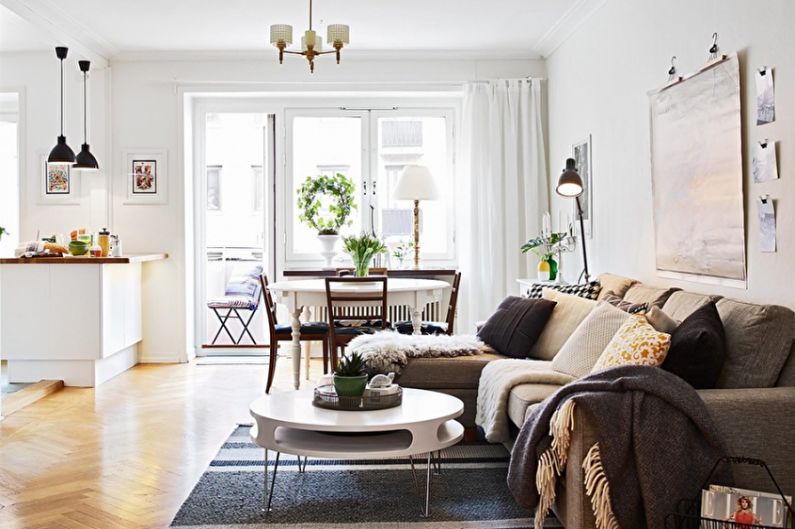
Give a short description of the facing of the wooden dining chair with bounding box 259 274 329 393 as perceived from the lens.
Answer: facing to the right of the viewer

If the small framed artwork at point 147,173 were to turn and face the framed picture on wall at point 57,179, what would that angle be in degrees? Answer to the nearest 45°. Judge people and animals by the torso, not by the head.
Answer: approximately 90° to its right

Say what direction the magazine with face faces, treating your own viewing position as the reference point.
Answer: facing the viewer

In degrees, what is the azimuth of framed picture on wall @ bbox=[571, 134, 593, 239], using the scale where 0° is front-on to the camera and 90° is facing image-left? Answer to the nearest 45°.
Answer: approximately 90°

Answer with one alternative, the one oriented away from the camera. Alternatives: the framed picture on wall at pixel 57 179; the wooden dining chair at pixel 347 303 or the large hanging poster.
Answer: the wooden dining chair

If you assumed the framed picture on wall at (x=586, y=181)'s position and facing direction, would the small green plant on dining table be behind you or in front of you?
in front

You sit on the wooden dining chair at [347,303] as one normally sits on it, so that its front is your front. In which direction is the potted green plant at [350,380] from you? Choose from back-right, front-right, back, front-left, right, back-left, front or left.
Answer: back

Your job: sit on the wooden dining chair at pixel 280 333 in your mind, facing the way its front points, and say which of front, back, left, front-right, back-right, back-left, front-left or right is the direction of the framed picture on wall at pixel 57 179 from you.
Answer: back-left

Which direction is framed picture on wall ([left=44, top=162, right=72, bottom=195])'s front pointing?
toward the camera

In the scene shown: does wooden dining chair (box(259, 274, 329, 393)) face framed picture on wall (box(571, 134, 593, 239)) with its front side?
yes

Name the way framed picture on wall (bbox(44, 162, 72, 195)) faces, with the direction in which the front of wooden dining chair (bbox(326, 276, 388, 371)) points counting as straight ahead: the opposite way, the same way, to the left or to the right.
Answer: the opposite way

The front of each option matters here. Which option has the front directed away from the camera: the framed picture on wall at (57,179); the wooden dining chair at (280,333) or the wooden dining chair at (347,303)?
the wooden dining chair at (347,303)

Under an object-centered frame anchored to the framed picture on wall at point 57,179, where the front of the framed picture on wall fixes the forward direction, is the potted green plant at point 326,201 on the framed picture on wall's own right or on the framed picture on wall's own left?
on the framed picture on wall's own left

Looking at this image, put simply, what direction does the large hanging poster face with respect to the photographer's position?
facing the viewer and to the left of the viewer

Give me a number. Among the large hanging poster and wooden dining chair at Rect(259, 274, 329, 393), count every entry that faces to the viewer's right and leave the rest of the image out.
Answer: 1

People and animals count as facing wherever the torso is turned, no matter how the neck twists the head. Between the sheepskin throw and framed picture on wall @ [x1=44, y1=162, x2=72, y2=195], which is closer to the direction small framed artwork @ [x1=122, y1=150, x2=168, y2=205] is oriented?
the sheepskin throw

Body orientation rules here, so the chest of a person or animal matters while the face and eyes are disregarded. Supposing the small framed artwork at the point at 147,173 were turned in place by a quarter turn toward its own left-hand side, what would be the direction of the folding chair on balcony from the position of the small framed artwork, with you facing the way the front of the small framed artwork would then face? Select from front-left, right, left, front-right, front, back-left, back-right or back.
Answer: front-left
